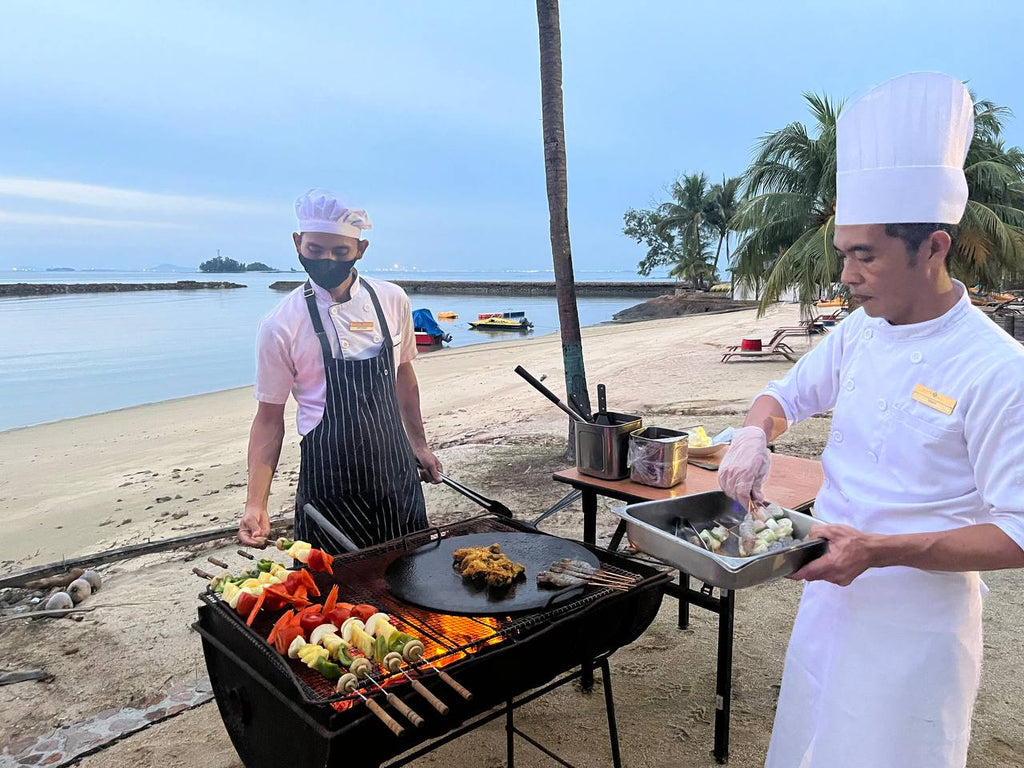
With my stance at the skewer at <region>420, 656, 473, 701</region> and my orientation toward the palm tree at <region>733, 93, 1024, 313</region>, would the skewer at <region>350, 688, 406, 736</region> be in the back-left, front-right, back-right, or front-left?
back-left

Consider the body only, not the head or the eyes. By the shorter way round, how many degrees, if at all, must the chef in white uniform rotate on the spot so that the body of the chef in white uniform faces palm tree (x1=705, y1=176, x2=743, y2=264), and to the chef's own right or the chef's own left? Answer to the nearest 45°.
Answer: approximately 135° to the chef's own right

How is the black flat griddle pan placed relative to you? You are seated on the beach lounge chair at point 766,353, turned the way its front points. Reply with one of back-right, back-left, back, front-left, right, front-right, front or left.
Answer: left

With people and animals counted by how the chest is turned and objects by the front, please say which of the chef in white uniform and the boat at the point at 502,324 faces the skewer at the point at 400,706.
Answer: the chef in white uniform

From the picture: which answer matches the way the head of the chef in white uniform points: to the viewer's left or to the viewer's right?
to the viewer's left

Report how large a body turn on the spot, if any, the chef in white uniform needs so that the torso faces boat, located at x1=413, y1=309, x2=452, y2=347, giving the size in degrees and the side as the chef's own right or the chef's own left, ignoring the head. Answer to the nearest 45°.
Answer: approximately 90° to the chef's own right

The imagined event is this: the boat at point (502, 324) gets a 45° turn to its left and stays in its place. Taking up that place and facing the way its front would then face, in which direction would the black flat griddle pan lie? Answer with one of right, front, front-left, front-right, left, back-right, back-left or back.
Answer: front-left

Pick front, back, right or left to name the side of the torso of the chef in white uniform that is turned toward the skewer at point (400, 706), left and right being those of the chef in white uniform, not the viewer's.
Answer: front

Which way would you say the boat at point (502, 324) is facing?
to the viewer's left

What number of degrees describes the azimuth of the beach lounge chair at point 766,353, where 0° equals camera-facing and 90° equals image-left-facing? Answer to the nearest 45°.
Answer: approximately 90°

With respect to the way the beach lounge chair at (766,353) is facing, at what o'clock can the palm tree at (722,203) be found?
The palm tree is roughly at 3 o'clock from the beach lounge chair.
